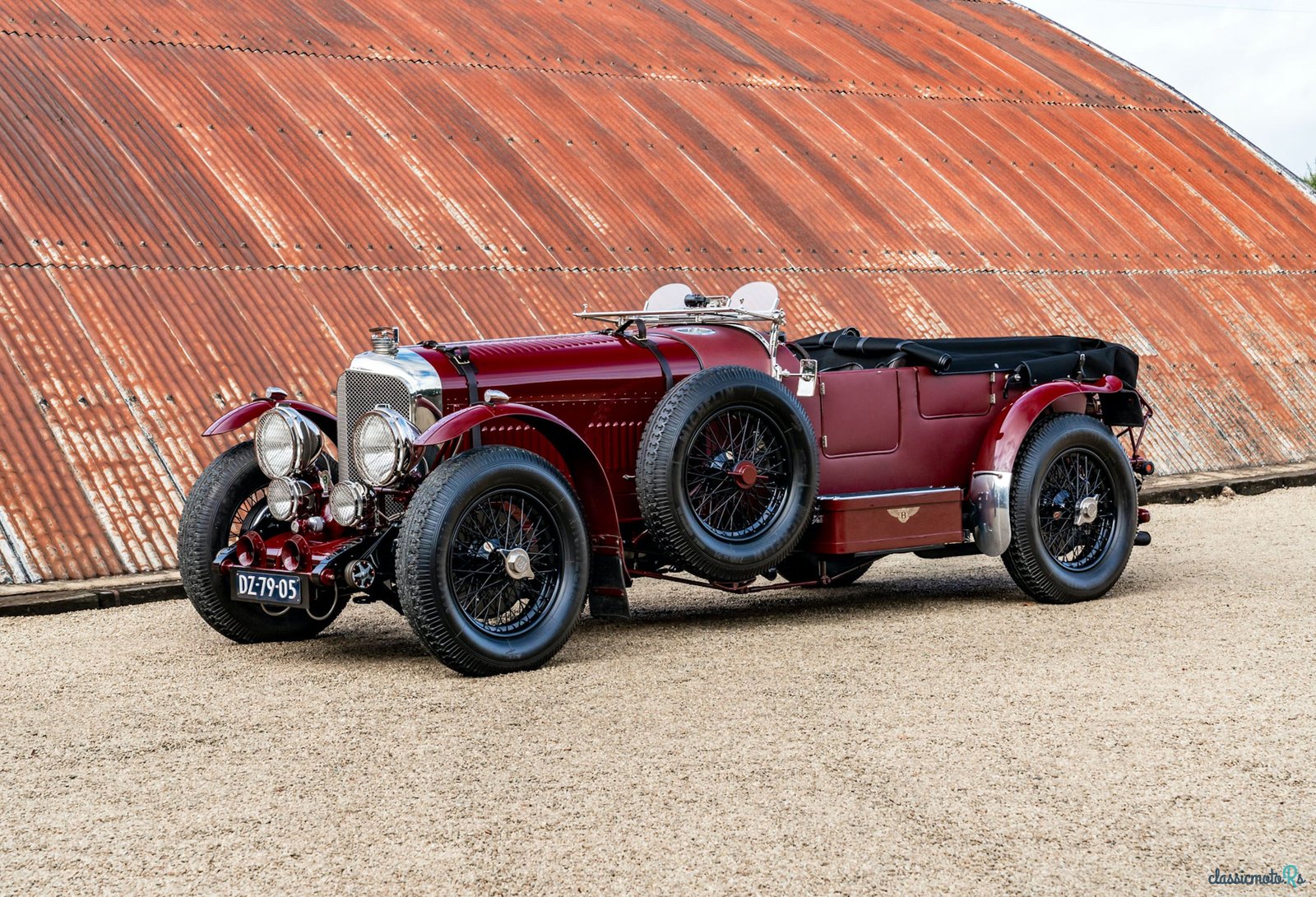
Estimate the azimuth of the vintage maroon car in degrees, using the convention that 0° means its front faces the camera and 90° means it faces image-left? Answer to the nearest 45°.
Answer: approximately 45°
